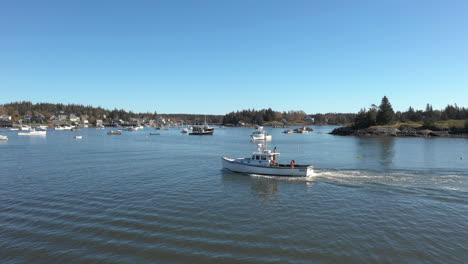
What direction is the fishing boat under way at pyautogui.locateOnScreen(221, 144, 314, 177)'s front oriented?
to the viewer's left
